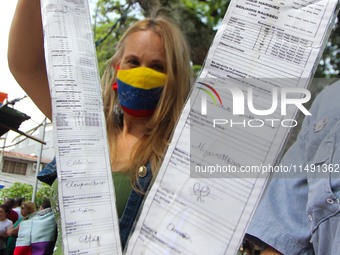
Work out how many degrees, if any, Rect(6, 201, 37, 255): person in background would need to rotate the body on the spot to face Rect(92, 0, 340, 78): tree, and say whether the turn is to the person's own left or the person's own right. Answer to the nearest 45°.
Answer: approximately 180°

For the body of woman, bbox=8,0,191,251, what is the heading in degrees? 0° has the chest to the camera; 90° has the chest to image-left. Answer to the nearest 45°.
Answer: approximately 0°

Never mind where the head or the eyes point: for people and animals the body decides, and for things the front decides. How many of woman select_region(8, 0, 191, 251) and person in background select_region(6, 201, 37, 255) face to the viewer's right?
0

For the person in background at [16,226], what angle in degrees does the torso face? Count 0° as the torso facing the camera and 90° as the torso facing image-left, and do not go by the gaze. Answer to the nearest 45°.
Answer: approximately 45°

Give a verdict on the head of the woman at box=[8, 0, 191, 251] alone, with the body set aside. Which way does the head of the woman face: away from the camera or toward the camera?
toward the camera

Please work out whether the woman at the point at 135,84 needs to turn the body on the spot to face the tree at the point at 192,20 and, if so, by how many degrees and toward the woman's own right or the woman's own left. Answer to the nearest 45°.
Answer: approximately 180°
